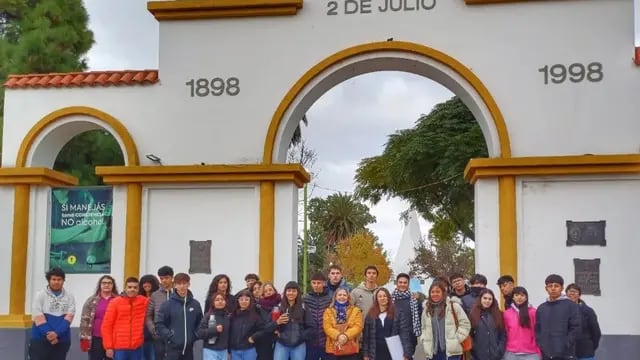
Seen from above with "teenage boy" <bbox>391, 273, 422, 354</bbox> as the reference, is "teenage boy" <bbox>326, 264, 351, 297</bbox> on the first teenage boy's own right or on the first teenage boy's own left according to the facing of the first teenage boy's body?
on the first teenage boy's own right

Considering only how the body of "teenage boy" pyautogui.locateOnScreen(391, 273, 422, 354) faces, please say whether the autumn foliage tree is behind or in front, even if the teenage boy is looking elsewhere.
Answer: behind

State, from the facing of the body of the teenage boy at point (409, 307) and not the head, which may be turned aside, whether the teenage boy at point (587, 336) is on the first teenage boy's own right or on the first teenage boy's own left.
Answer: on the first teenage boy's own left

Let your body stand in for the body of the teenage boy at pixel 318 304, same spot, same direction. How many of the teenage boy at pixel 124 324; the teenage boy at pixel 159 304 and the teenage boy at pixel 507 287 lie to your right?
2

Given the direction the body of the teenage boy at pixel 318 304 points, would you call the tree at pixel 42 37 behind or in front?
behind

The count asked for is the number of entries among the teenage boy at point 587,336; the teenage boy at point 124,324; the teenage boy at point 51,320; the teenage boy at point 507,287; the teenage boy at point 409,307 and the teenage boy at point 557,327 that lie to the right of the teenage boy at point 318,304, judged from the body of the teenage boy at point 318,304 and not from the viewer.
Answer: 2

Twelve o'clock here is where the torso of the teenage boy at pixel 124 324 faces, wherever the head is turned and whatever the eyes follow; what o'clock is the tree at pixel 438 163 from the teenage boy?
The tree is roughly at 7 o'clock from the teenage boy.

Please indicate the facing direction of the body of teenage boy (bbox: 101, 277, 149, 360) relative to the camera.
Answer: toward the camera

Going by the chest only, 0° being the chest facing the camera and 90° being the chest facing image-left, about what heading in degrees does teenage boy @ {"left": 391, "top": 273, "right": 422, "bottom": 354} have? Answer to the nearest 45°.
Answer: approximately 0°

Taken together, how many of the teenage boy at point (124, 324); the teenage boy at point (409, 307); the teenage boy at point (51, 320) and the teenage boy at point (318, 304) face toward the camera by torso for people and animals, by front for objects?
4

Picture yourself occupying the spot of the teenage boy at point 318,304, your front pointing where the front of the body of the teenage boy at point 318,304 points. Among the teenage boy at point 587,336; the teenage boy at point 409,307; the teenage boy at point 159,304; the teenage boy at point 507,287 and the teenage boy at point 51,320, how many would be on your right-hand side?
2

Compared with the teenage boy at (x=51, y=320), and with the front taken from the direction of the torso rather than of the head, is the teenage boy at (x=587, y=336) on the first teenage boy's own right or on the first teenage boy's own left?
on the first teenage boy's own left

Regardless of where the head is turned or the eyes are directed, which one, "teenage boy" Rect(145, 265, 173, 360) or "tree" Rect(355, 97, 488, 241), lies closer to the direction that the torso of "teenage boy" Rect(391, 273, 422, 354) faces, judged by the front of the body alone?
the teenage boy
